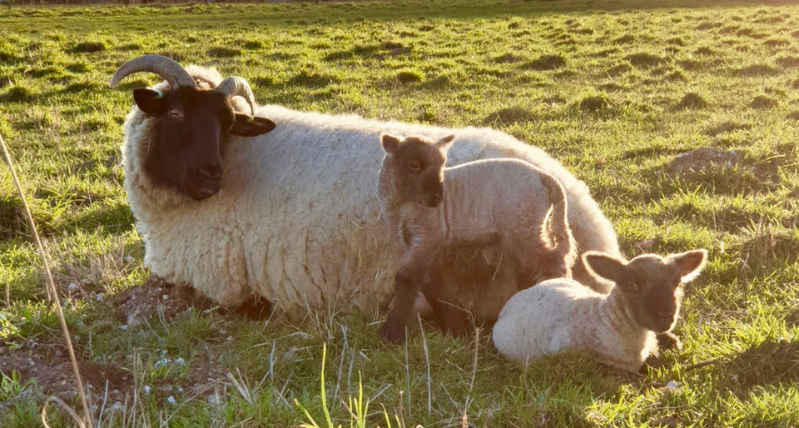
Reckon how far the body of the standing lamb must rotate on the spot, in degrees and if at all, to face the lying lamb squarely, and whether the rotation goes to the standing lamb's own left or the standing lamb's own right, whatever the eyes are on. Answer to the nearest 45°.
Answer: approximately 135° to the standing lamb's own left

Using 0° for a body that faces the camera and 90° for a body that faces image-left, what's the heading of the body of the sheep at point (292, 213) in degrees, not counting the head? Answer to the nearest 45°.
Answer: approximately 90°

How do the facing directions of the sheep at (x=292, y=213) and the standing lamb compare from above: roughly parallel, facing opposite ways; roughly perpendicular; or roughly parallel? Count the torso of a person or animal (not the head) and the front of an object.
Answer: roughly parallel

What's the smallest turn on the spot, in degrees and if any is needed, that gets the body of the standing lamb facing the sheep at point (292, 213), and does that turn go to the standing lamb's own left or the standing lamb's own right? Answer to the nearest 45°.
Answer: approximately 45° to the standing lamb's own right

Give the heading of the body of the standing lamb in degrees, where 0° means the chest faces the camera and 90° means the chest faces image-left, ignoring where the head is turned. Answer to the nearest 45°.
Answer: approximately 90°

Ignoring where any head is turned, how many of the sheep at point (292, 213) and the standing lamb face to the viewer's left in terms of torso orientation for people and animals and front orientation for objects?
2

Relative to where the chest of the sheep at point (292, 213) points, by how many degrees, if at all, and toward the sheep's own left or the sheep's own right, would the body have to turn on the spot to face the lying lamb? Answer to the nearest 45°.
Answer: approximately 135° to the sheep's own left
